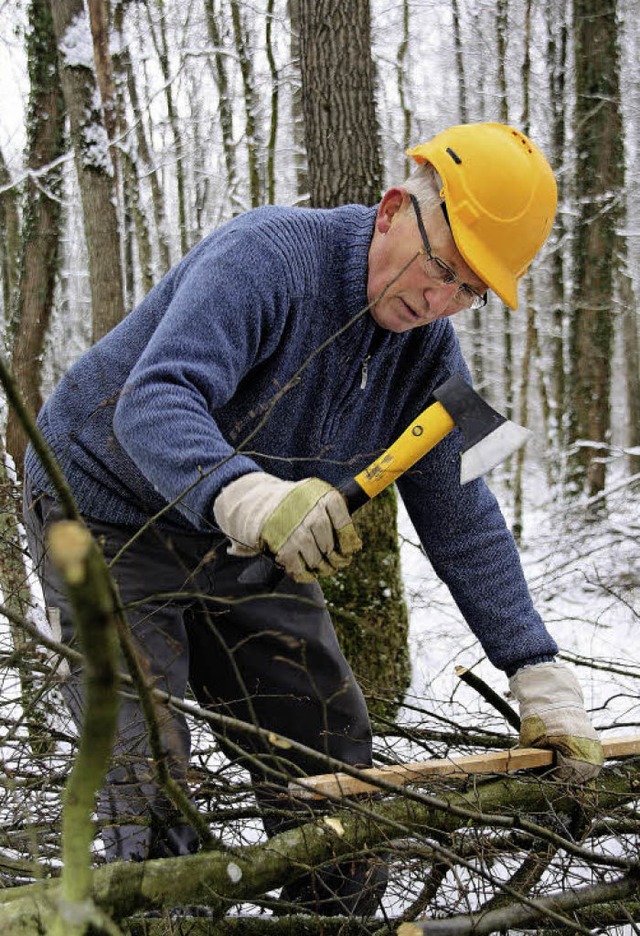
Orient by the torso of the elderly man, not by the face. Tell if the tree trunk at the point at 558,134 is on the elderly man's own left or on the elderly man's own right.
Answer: on the elderly man's own left

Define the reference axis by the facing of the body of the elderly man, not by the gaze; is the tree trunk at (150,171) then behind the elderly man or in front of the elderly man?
behind

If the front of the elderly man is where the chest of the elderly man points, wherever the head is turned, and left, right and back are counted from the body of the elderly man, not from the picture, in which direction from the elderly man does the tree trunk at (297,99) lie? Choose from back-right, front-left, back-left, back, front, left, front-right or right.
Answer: back-left

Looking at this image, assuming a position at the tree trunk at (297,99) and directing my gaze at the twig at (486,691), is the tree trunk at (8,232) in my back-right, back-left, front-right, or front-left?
back-right

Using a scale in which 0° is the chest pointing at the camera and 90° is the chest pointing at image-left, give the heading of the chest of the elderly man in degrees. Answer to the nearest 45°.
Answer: approximately 315°

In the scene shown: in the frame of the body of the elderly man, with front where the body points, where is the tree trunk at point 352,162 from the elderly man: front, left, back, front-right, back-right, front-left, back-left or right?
back-left

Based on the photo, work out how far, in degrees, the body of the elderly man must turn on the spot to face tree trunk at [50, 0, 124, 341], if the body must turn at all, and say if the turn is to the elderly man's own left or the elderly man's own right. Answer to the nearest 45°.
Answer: approximately 135° to the elderly man's own left

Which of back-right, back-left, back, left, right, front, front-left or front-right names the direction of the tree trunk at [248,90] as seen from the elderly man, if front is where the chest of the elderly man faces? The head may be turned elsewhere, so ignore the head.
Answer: back-left
